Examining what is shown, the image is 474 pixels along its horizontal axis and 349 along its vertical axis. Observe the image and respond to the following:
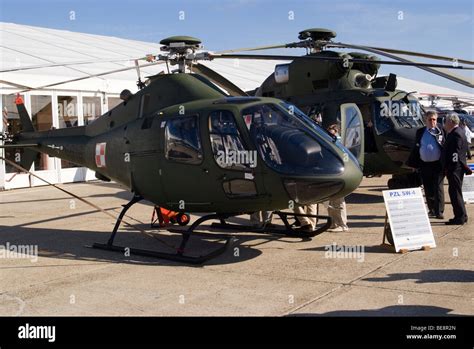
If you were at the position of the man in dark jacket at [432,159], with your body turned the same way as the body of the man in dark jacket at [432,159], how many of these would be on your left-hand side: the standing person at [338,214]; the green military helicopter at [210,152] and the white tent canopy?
0

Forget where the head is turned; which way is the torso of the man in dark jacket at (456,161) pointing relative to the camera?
to the viewer's left

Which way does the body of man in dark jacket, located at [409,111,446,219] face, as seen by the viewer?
toward the camera

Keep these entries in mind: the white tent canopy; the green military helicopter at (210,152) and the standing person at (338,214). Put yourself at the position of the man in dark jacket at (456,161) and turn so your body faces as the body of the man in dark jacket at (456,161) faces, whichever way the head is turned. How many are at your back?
0

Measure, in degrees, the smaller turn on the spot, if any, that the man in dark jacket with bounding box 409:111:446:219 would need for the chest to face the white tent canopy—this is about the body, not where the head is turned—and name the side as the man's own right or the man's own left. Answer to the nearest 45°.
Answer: approximately 135° to the man's own right

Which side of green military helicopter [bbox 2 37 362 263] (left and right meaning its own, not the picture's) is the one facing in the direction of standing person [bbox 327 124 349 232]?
left

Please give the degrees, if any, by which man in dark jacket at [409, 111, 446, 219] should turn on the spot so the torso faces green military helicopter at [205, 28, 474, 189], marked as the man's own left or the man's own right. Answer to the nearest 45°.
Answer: approximately 135° to the man's own right

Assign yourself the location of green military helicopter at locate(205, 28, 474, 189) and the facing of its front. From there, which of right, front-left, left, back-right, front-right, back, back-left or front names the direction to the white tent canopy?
back
